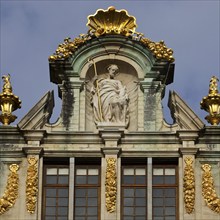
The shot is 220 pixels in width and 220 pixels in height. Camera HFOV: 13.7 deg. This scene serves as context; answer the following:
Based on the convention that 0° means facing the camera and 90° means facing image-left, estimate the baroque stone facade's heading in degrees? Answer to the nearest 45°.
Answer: approximately 0°

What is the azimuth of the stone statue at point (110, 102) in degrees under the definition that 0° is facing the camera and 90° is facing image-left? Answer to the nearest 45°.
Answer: approximately 0°
